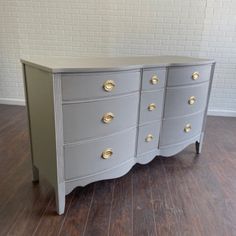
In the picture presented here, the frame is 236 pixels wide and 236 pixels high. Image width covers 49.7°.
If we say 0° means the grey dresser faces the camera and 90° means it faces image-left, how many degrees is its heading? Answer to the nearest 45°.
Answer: approximately 315°
